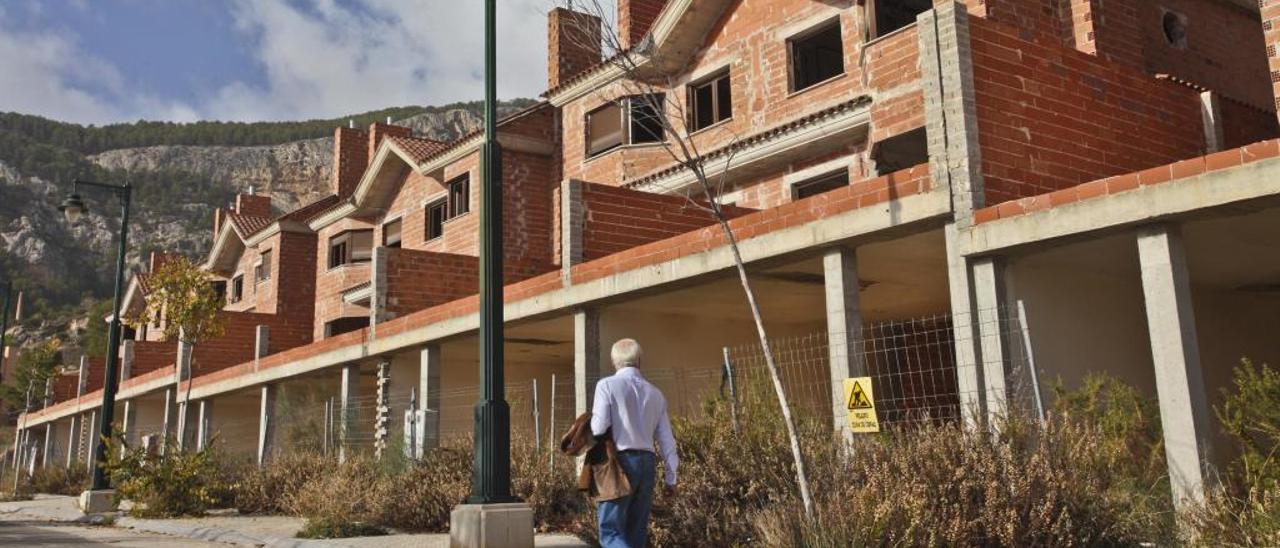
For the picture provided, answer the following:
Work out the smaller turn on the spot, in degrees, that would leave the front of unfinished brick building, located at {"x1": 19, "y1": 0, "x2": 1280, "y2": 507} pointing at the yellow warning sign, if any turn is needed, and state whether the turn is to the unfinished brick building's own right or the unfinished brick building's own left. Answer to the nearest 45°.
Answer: approximately 45° to the unfinished brick building's own left

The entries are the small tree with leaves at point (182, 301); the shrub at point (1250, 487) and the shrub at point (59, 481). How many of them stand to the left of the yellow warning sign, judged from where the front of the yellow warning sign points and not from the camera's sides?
1

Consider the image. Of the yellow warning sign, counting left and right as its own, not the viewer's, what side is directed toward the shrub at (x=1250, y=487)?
left

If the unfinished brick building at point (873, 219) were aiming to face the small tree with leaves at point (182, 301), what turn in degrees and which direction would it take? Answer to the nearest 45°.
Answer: approximately 90° to its right

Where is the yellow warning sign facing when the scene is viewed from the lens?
facing the viewer

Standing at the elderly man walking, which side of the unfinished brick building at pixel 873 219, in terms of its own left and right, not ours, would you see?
front

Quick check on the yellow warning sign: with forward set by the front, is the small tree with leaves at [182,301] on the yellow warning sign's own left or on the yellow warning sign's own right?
on the yellow warning sign's own right

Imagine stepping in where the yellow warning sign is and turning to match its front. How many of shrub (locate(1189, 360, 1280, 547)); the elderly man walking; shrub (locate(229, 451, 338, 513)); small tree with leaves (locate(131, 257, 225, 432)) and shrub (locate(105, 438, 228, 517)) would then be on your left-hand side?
1

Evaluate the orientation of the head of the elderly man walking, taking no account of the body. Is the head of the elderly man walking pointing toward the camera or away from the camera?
away from the camera
